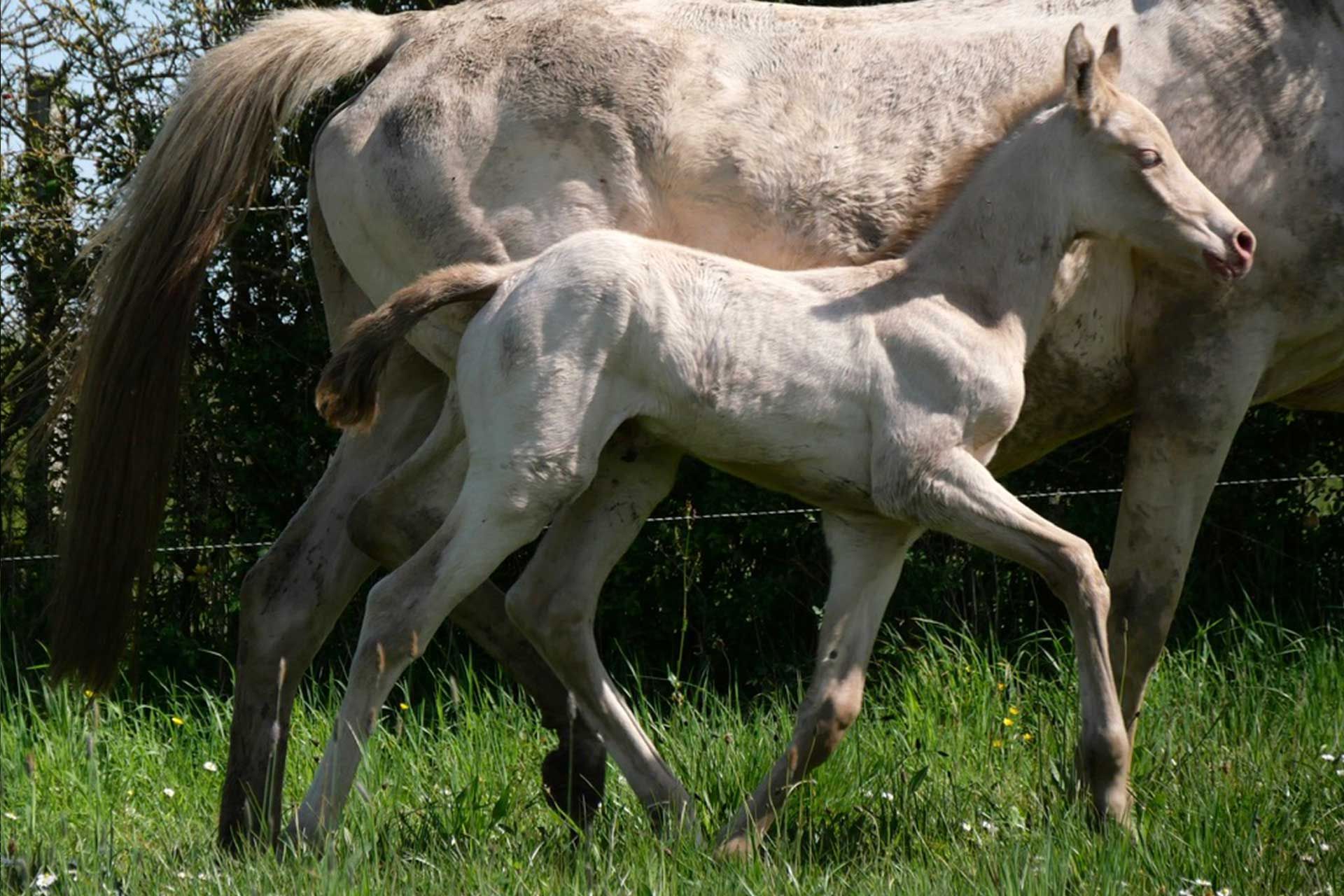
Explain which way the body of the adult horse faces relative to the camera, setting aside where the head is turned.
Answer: to the viewer's right

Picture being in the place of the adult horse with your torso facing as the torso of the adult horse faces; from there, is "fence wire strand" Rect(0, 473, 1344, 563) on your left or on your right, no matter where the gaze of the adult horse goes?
on your left

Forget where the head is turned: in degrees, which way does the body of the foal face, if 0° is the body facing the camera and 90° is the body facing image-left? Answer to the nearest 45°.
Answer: approximately 270°

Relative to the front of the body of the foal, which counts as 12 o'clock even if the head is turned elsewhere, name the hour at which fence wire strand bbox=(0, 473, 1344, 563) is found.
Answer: The fence wire strand is roughly at 9 o'clock from the foal.

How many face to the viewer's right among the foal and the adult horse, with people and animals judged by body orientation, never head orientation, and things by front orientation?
2
